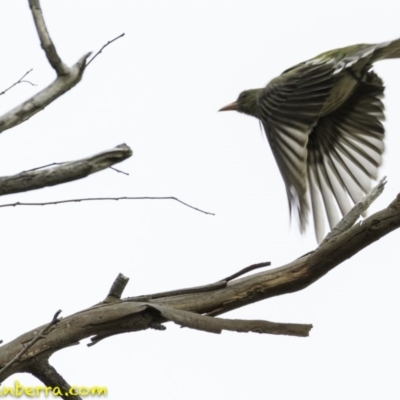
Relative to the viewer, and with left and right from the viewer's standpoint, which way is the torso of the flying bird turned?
facing to the left of the viewer

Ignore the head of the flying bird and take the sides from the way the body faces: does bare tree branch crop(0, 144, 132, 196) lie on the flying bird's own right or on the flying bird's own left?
on the flying bird's own left
